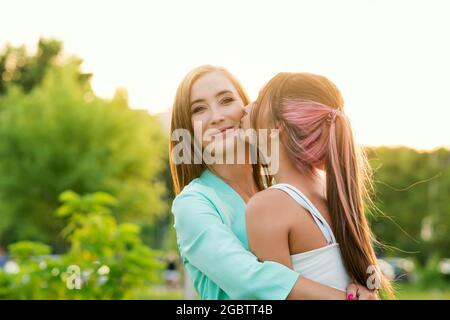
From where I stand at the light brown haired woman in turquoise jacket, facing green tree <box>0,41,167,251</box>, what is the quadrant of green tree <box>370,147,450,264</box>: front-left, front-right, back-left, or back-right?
front-right

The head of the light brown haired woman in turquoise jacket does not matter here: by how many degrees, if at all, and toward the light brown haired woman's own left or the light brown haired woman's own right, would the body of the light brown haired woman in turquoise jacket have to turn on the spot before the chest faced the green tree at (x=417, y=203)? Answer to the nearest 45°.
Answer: approximately 135° to the light brown haired woman's own left

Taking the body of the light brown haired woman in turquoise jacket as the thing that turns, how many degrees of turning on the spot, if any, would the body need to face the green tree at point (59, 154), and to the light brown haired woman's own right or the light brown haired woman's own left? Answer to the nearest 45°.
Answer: approximately 135° to the light brown haired woman's own left

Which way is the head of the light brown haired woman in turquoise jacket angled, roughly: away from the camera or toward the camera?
toward the camera

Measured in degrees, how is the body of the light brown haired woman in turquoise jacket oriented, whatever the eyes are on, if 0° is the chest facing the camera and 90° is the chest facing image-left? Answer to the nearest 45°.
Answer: approximately 315°

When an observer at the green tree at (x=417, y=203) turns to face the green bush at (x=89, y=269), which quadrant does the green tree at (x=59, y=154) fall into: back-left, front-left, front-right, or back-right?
front-right

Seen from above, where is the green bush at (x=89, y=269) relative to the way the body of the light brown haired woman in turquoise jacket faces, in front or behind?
behind
